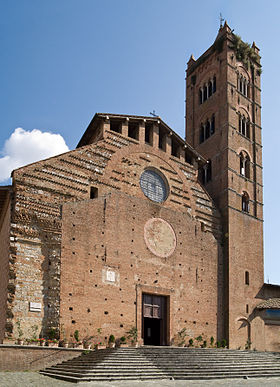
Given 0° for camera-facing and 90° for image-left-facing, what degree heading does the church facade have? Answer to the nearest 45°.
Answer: approximately 315°

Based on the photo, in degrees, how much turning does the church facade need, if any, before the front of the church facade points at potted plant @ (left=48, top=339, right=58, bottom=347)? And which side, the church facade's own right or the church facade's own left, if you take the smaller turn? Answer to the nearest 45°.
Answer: approximately 90° to the church facade's own right

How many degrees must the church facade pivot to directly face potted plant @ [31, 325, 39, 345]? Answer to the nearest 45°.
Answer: approximately 90° to its right

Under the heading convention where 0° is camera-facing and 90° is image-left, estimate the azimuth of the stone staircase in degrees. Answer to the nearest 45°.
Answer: approximately 315°

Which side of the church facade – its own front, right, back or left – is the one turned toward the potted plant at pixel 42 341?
right

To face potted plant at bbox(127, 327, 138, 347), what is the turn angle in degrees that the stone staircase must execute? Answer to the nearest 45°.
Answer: approximately 135° to its left
